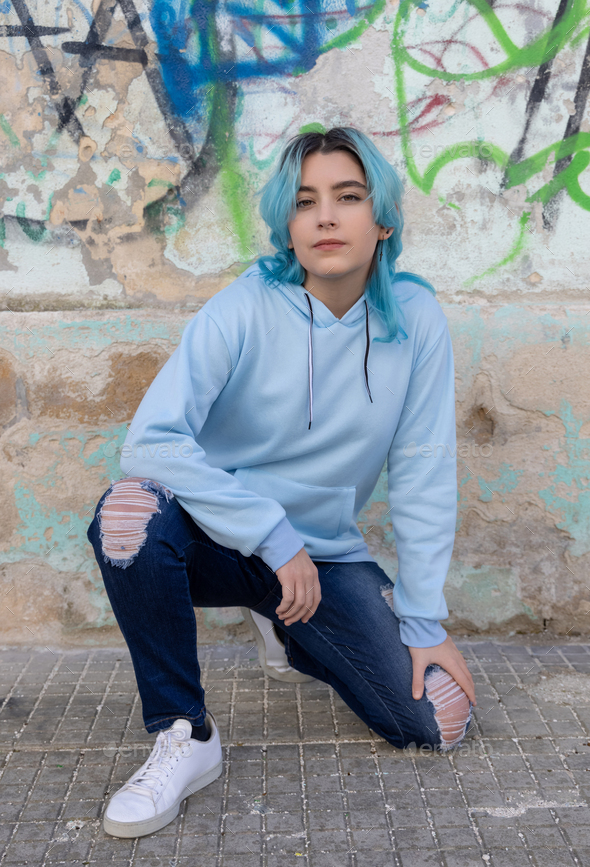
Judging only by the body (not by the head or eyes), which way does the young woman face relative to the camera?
toward the camera

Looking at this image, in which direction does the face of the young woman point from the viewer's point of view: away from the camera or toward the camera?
toward the camera
